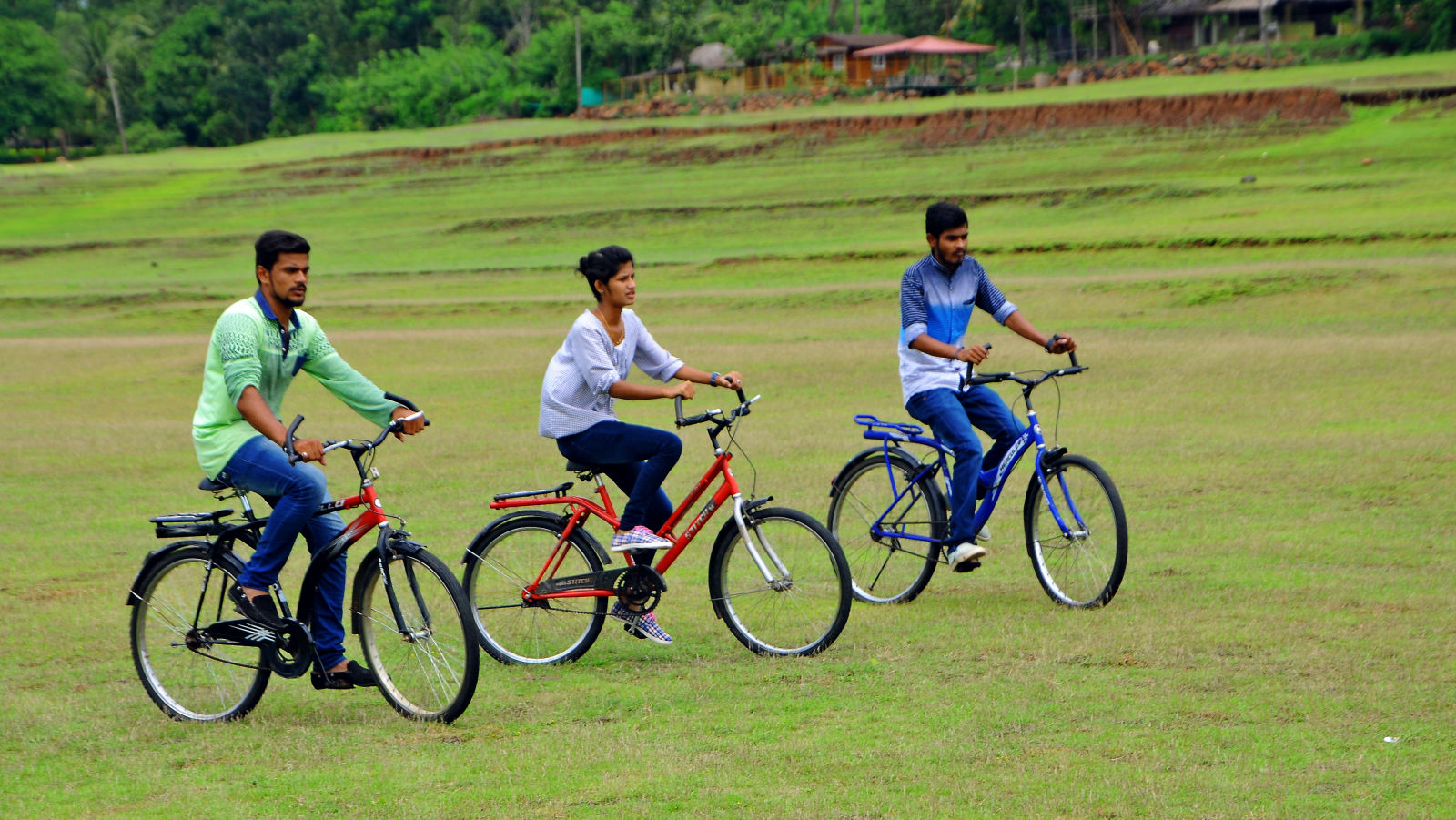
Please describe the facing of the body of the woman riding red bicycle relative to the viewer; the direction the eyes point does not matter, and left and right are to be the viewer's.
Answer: facing the viewer and to the right of the viewer

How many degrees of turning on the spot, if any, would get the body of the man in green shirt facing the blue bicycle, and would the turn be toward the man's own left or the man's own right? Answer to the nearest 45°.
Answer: approximately 45° to the man's own left

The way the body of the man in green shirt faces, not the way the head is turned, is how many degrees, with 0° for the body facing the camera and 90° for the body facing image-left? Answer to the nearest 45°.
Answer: approximately 315°

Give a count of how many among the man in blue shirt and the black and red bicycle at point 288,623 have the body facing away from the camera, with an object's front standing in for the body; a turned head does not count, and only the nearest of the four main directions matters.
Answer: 0

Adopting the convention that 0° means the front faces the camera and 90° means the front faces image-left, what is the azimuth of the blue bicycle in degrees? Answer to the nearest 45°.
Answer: approximately 315°

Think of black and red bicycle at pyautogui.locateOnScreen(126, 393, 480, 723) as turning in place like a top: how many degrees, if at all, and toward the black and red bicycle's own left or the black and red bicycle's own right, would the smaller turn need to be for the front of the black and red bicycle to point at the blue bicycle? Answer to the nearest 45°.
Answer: approximately 45° to the black and red bicycle's own left

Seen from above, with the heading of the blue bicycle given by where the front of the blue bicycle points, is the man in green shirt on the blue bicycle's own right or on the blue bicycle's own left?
on the blue bicycle's own right

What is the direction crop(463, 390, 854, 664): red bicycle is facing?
to the viewer's right

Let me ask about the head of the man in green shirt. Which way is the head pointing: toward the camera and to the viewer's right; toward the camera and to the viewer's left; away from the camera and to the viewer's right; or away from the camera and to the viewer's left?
toward the camera and to the viewer's right

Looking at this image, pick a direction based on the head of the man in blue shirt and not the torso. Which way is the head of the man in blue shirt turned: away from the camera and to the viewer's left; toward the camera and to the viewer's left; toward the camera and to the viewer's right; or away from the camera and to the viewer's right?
toward the camera and to the viewer's right

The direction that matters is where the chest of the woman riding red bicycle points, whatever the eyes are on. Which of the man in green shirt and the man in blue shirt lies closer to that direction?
the man in blue shirt

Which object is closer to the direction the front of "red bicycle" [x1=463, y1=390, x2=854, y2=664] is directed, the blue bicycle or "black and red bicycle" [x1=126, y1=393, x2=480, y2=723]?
the blue bicycle
